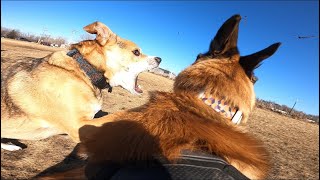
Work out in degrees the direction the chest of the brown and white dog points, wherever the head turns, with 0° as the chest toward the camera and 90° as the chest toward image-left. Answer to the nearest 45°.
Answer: approximately 270°

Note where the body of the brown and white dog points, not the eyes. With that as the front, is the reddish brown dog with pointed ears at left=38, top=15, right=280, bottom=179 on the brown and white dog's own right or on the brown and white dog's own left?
on the brown and white dog's own right
